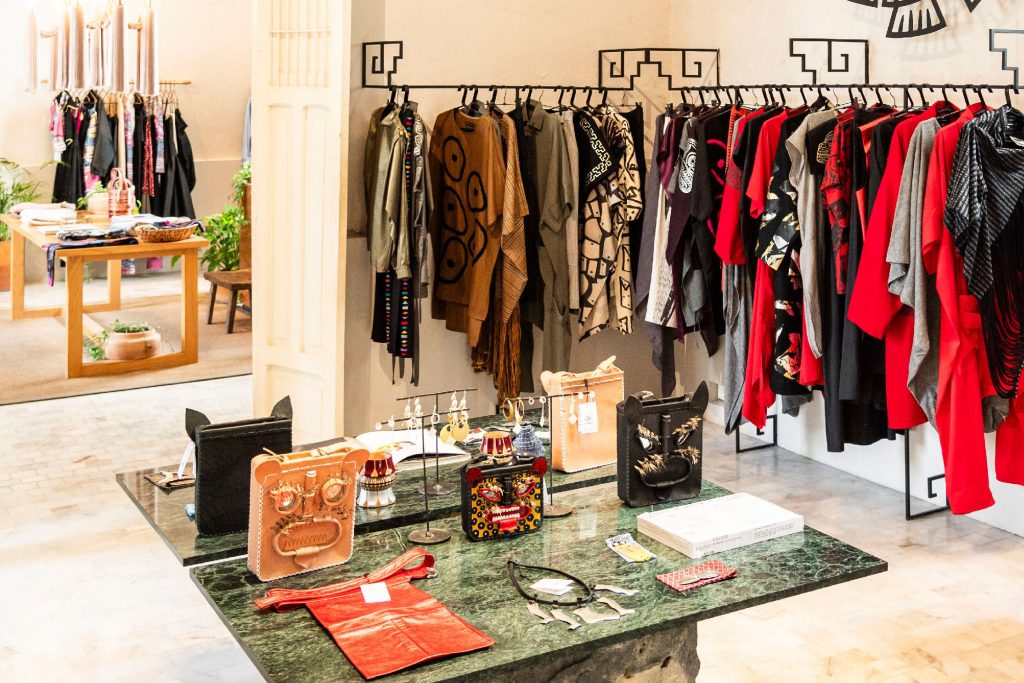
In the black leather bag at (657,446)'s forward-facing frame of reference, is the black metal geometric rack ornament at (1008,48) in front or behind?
behind

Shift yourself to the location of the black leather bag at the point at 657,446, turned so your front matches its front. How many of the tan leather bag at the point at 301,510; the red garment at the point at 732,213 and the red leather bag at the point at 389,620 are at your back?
1

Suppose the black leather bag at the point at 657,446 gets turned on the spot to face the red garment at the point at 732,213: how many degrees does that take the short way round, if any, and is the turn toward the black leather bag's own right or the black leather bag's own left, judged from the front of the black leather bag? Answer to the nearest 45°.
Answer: approximately 180°

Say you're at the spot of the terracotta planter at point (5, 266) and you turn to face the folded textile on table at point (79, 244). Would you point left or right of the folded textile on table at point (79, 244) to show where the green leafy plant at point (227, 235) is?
left

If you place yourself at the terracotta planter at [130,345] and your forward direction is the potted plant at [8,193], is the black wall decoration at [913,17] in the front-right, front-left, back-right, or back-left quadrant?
back-right

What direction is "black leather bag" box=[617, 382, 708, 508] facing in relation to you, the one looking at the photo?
facing the viewer

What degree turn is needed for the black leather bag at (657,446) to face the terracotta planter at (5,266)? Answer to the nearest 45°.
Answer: approximately 135° to its right

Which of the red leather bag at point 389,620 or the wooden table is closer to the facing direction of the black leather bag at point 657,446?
the red leather bag

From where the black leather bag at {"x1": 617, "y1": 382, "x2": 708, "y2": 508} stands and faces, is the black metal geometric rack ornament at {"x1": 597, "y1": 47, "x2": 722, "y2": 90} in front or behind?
behind

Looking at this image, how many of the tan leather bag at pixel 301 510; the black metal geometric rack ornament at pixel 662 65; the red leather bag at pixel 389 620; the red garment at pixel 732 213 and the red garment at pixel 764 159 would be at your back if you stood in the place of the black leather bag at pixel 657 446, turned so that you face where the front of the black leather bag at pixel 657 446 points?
3

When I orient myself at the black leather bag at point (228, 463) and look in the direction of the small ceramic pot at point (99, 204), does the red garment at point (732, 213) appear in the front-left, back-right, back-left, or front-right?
front-right
